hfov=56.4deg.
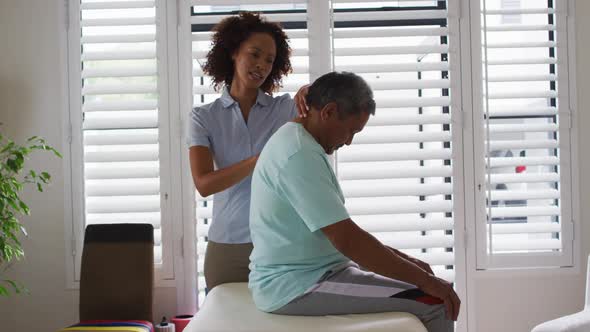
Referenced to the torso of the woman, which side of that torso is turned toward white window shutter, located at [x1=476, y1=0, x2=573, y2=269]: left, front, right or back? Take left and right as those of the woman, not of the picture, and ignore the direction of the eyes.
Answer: left

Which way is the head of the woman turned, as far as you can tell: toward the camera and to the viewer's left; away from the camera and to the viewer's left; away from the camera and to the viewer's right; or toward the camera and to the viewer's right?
toward the camera and to the viewer's right

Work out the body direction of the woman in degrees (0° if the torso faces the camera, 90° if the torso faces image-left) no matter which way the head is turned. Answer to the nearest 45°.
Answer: approximately 315°
